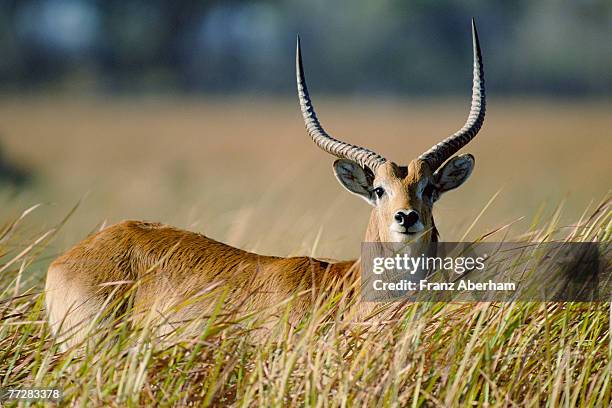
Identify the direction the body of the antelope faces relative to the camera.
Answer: to the viewer's right
